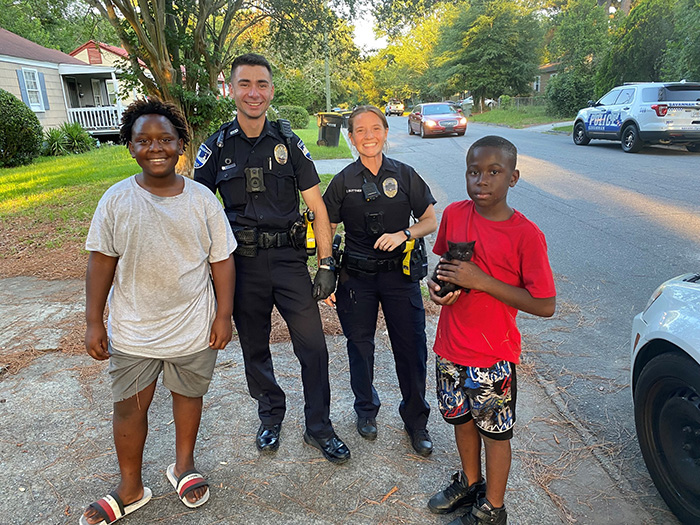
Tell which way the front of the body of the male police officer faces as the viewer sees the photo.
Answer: toward the camera

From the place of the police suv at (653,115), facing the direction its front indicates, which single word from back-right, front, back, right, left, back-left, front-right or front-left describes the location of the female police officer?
back-left

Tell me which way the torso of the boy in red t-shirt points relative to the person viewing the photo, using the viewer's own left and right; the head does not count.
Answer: facing the viewer and to the left of the viewer

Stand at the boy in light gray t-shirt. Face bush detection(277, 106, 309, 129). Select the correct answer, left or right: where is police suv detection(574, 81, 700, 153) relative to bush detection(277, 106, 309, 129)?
right

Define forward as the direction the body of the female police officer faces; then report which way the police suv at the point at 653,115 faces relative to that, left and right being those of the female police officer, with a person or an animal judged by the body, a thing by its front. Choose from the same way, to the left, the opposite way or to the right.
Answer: the opposite way

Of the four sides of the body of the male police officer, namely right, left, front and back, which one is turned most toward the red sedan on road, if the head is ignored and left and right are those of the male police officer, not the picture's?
back

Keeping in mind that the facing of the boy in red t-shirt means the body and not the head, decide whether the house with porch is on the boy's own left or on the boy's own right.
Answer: on the boy's own right

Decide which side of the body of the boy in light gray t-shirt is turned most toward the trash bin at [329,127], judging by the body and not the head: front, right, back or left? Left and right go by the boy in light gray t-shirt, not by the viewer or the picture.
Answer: back

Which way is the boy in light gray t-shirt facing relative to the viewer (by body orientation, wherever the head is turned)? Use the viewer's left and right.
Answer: facing the viewer

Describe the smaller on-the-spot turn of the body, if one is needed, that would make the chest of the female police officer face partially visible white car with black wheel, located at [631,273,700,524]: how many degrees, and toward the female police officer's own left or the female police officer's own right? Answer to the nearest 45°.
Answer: approximately 45° to the female police officer's own left
